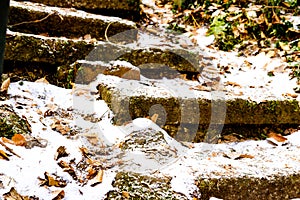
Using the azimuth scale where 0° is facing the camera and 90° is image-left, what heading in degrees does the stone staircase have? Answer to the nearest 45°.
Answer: approximately 0°

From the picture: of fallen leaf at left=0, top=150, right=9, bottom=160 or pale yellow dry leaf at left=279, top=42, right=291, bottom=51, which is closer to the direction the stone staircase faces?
the fallen leaf

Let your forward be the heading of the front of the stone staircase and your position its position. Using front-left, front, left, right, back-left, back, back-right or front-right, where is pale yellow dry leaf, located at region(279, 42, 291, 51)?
back-left

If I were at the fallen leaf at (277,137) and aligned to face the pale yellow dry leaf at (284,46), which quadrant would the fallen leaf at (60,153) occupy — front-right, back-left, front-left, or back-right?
back-left
